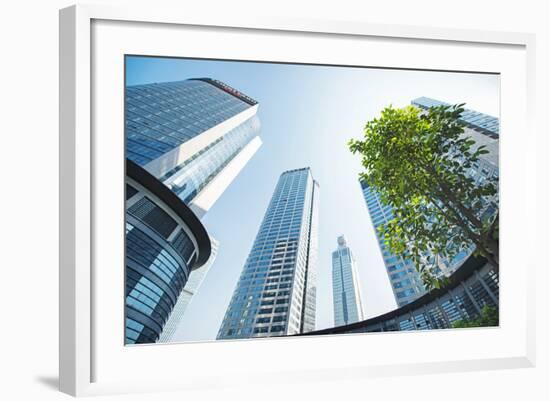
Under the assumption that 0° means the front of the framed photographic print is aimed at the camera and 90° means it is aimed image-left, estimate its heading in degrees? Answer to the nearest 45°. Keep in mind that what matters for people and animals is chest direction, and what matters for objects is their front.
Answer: approximately 315°
